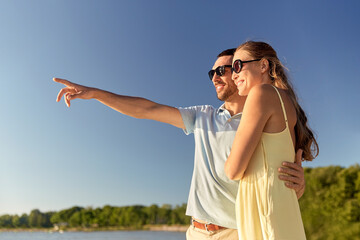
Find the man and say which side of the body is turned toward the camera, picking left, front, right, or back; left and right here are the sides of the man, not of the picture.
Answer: front

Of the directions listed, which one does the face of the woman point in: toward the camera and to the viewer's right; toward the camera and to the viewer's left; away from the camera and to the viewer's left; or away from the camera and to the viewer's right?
toward the camera and to the viewer's left
